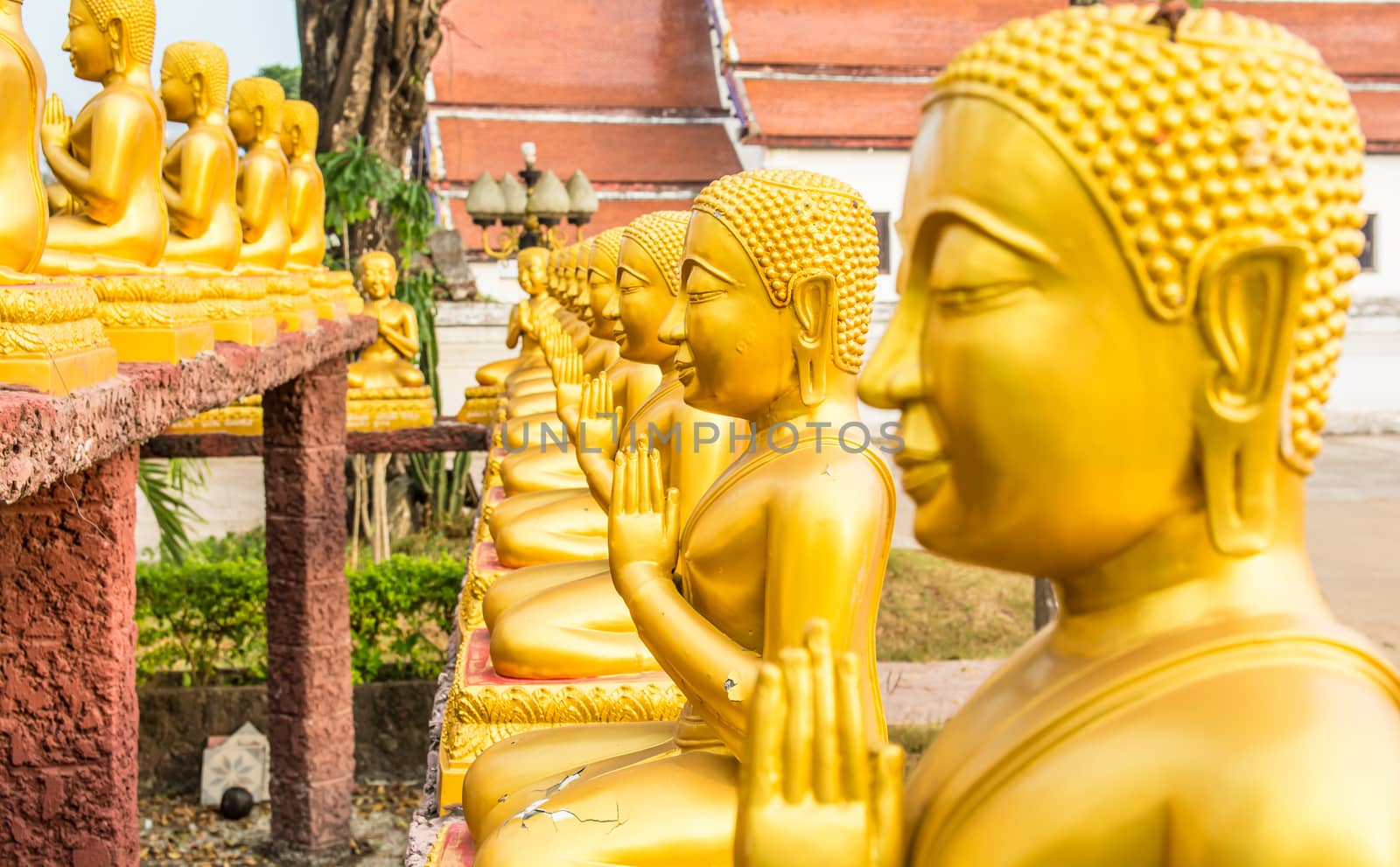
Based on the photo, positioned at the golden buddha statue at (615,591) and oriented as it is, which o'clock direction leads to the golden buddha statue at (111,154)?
the golden buddha statue at (111,154) is roughly at 1 o'clock from the golden buddha statue at (615,591).

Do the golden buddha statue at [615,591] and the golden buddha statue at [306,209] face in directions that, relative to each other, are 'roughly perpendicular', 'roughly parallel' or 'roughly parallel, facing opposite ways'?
roughly parallel

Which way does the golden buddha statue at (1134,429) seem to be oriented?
to the viewer's left

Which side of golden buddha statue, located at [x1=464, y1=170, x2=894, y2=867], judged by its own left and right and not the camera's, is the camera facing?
left

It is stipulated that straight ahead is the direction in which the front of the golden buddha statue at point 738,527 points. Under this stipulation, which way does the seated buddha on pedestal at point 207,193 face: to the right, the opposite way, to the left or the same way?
the same way

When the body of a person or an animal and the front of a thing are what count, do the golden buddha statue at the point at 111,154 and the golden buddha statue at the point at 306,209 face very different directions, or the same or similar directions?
same or similar directions

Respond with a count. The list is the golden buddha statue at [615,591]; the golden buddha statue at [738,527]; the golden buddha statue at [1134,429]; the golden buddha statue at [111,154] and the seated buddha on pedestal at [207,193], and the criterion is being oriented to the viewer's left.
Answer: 5

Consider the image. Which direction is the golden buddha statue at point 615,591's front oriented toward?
to the viewer's left

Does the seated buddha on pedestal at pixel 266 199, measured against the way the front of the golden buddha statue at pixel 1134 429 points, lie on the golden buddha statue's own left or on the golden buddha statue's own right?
on the golden buddha statue's own right

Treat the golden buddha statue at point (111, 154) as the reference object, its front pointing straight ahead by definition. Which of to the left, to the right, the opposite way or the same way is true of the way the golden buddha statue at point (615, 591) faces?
the same way

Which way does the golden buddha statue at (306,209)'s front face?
to the viewer's left
